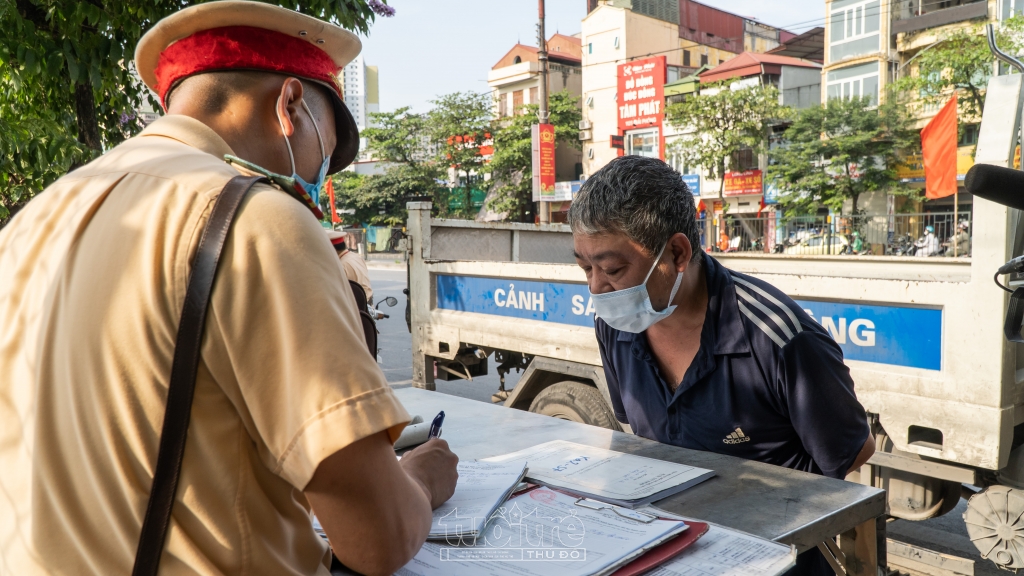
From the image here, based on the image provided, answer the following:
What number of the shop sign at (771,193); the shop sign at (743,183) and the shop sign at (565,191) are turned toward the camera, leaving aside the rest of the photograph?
3

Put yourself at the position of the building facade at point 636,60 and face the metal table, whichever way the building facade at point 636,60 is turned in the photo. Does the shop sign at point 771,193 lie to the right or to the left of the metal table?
left

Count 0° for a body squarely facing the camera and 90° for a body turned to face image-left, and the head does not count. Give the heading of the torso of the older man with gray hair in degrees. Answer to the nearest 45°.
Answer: approximately 45°

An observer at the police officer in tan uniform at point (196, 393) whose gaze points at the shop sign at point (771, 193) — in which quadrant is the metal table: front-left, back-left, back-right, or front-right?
front-right

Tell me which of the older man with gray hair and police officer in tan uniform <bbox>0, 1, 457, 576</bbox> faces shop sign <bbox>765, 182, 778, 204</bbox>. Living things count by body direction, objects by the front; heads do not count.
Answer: the police officer in tan uniform

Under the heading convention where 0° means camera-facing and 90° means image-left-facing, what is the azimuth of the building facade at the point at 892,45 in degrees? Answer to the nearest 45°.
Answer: approximately 45°

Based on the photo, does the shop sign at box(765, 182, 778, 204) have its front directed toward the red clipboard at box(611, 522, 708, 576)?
yes

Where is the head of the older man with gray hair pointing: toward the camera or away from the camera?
toward the camera

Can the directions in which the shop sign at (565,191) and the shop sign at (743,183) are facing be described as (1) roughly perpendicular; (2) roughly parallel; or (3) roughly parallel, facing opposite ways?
roughly parallel

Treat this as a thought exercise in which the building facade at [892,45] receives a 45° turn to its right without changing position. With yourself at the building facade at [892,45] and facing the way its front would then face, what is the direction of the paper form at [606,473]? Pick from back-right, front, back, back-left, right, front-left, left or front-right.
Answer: left

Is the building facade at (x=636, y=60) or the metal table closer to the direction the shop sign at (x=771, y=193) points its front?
the metal table

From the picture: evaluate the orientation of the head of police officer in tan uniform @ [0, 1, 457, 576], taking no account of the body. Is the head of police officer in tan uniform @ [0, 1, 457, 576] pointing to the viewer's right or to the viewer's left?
to the viewer's right

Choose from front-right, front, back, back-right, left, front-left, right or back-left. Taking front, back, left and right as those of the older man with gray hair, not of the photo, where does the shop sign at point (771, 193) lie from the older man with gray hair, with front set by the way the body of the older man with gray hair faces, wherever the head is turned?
back-right

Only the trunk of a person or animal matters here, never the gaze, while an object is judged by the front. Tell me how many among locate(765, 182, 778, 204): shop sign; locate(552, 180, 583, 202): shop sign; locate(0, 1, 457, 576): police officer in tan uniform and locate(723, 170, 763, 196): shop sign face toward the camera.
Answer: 3

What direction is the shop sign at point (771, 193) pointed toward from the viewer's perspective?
toward the camera

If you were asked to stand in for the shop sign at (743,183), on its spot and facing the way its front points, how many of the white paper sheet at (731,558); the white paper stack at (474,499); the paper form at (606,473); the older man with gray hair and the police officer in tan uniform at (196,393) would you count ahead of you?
5
